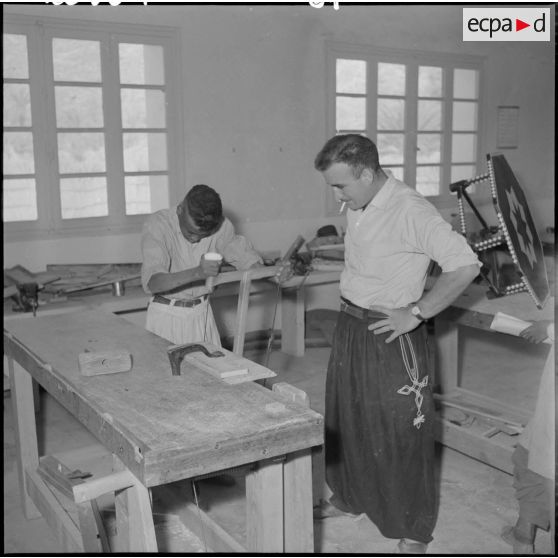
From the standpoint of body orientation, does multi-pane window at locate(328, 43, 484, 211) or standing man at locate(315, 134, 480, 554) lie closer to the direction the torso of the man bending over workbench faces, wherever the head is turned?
the standing man

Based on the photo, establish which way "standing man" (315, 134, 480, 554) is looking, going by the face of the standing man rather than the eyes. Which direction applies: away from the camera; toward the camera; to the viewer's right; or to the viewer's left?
to the viewer's left

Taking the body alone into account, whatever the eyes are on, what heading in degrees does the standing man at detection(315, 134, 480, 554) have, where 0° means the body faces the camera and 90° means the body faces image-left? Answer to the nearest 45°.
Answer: approximately 45°

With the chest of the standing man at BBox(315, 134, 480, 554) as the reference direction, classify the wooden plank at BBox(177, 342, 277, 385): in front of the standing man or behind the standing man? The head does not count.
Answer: in front

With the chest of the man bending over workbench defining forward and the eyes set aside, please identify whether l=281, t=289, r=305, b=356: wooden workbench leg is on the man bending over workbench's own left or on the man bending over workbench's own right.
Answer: on the man bending over workbench's own left

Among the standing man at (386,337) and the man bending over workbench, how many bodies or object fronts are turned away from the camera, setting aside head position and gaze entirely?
0

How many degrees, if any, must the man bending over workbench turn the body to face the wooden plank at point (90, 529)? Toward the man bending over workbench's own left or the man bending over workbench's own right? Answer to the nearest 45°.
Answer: approximately 45° to the man bending over workbench's own right

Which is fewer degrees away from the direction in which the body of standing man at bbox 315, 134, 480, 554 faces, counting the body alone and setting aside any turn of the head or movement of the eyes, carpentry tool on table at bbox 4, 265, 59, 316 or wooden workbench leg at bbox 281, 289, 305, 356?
the carpentry tool on table

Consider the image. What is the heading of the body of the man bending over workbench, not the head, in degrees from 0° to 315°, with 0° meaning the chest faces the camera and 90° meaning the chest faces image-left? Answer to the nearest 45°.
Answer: approximately 315°
